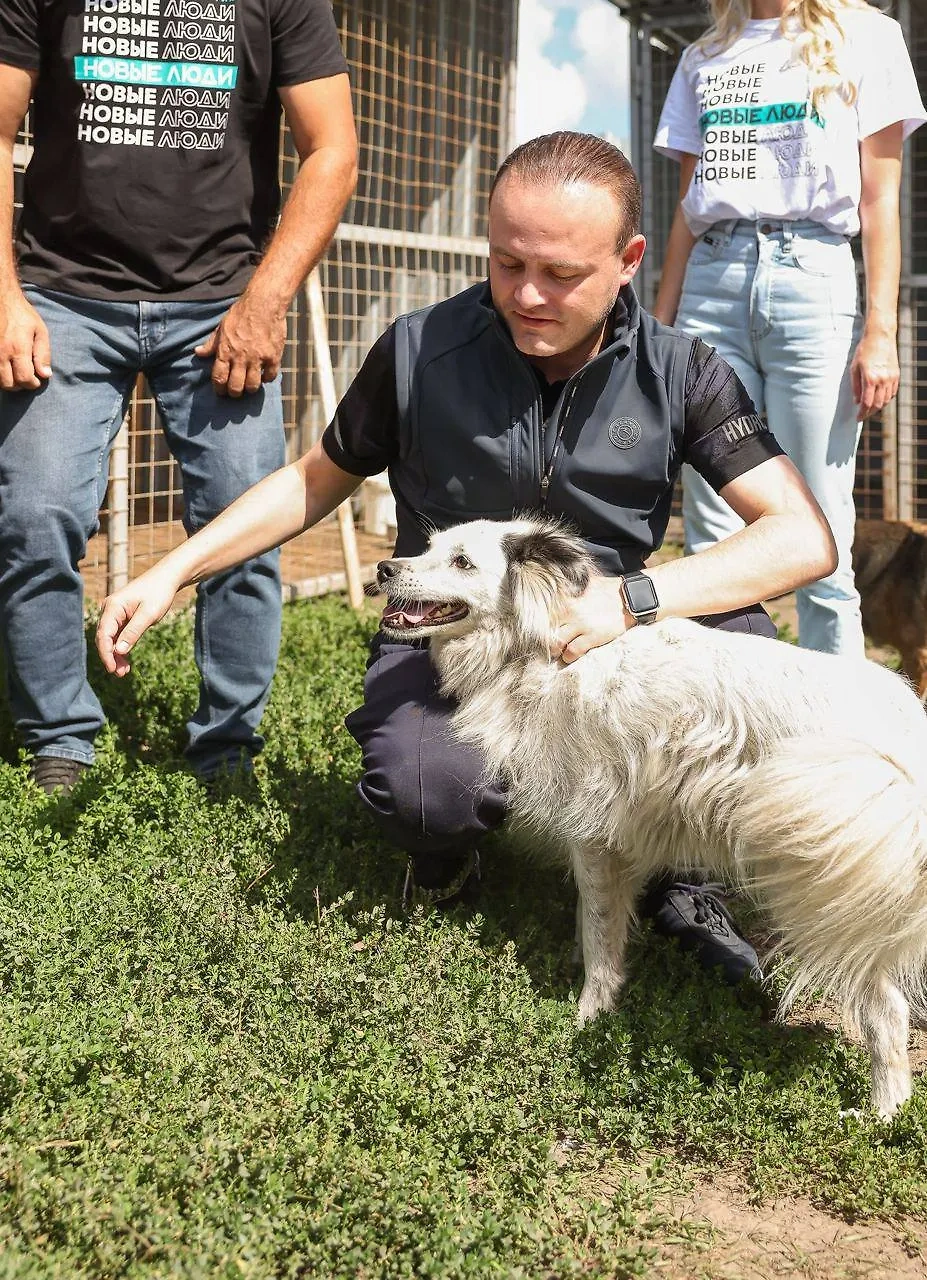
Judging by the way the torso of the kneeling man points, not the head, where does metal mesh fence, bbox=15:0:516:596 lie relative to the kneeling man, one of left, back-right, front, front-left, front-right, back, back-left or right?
back

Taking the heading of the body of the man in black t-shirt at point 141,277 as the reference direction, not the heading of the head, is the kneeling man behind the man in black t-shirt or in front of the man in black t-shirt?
in front

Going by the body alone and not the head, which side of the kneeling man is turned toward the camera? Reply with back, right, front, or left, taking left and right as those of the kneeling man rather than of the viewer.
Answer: front

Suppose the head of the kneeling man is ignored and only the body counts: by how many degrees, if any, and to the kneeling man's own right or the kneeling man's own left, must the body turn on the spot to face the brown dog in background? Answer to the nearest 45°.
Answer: approximately 135° to the kneeling man's own left

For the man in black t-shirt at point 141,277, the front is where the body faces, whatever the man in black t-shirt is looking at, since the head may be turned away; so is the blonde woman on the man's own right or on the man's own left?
on the man's own left

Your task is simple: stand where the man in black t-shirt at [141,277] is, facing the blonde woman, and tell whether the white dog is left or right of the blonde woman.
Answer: right

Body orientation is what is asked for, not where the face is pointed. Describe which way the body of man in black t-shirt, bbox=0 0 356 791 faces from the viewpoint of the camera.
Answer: toward the camera

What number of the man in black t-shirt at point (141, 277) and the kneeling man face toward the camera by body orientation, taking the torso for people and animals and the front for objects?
2
